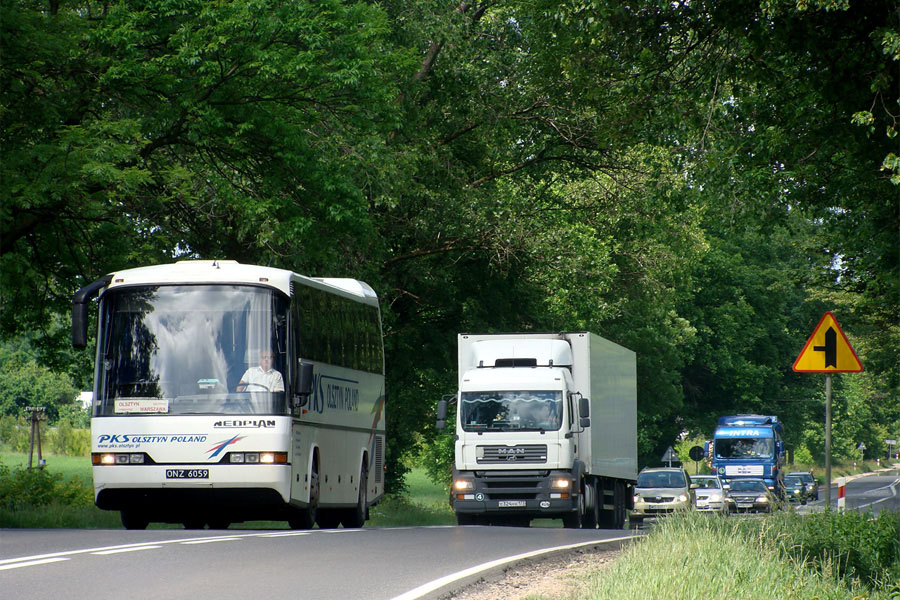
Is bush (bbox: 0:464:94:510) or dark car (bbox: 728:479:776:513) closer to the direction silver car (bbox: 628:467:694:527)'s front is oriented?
the bush

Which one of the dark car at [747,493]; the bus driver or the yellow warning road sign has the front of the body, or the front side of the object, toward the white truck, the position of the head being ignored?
the dark car

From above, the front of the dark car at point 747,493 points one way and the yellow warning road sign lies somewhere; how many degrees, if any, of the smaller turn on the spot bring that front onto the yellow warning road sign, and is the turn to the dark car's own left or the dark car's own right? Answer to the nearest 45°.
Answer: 0° — it already faces it

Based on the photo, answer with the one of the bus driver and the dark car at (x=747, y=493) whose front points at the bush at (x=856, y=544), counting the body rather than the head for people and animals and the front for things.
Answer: the dark car

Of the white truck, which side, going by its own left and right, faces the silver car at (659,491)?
back

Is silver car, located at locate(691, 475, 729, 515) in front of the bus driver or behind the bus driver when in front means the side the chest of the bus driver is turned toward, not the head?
behind

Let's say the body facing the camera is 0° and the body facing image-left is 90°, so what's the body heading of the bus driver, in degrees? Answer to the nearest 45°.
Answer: approximately 45°
